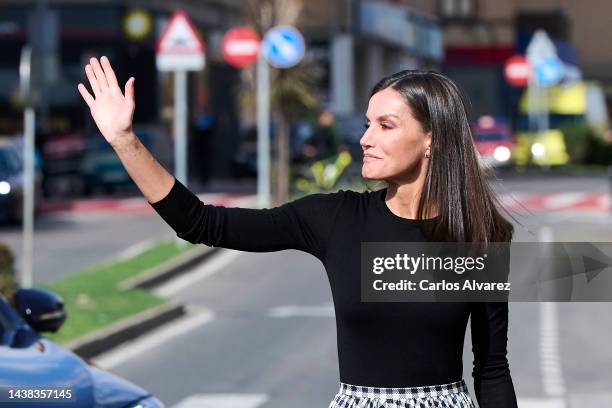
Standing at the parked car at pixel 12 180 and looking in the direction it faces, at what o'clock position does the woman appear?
The woman is roughly at 12 o'clock from the parked car.

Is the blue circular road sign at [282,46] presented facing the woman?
yes

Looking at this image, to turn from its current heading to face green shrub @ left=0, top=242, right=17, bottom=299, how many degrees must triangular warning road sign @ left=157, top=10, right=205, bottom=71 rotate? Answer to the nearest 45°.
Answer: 0° — it already faces it

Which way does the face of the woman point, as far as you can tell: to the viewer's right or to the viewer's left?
to the viewer's left

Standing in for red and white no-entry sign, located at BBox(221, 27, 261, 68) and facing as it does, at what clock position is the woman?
The woman is roughly at 12 o'clock from the red and white no-entry sign.

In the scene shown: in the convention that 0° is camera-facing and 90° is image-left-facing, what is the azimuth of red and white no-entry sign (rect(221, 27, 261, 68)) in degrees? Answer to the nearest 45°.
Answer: approximately 0°

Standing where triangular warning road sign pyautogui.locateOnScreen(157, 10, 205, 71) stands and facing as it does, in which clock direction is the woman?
The woman is roughly at 12 o'clock from the triangular warning road sign.

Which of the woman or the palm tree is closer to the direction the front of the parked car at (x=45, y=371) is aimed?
the woman
